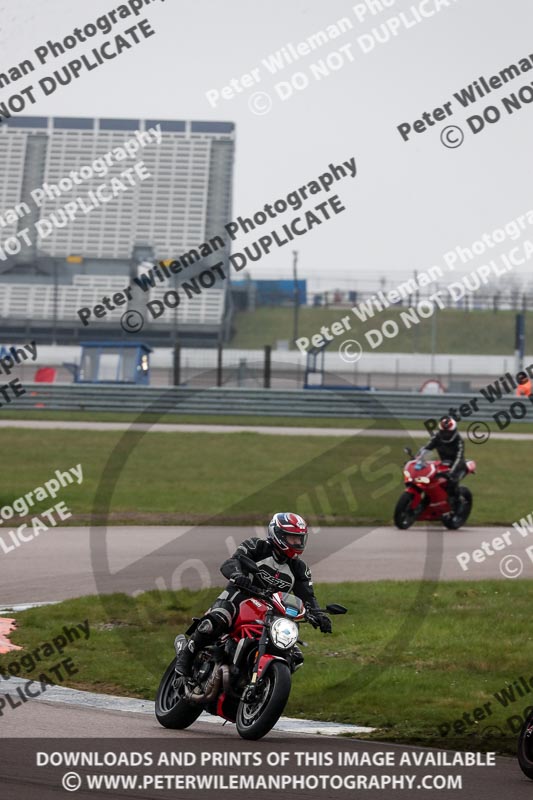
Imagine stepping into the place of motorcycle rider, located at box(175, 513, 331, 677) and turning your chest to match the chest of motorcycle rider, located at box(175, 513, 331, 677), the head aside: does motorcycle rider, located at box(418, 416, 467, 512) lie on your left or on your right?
on your left

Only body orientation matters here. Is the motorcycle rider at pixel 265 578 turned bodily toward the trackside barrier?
no

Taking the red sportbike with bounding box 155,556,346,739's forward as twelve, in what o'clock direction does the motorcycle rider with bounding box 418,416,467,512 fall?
The motorcycle rider is roughly at 8 o'clock from the red sportbike.

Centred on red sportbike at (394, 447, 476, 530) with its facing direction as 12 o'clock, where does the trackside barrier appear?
The trackside barrier is roughly at 4 o'clock from the red sportbike.

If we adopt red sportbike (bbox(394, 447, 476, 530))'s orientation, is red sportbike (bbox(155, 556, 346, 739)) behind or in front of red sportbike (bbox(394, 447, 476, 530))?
in front

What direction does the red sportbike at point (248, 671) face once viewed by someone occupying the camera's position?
facing the viewer and to the right of the viewer

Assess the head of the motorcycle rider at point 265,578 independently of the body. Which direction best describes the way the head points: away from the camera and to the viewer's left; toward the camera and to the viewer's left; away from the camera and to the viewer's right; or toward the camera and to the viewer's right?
toward the camera and to the viewer's right

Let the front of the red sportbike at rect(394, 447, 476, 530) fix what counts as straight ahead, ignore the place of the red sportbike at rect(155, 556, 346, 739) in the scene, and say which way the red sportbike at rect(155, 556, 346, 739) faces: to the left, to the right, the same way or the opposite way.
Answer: to the left

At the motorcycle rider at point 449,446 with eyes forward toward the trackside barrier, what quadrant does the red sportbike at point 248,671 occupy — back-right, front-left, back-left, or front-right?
back-left

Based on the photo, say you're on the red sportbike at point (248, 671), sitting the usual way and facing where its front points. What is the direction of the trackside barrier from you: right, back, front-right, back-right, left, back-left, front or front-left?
back-left

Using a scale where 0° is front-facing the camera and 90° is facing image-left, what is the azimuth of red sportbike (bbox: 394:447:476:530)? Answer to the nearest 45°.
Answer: approximately 45°
